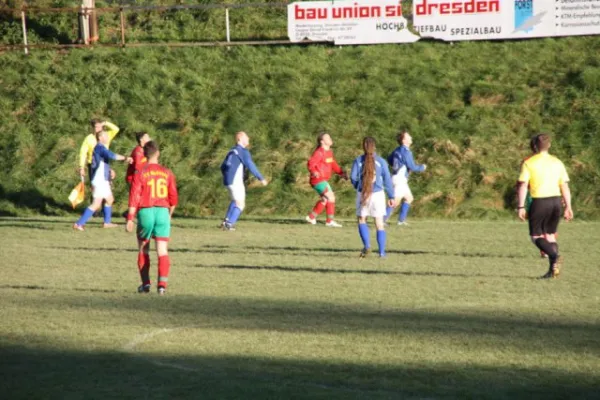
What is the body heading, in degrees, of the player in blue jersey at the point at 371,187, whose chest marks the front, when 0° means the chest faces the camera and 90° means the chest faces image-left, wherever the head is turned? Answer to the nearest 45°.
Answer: approximately 180°

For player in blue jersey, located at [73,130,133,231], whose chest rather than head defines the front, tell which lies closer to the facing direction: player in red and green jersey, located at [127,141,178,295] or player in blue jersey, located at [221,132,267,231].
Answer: the player in blue jersey

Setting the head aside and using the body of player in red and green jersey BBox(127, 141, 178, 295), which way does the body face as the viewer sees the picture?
away from the camera

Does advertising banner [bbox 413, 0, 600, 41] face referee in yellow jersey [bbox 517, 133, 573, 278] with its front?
yes

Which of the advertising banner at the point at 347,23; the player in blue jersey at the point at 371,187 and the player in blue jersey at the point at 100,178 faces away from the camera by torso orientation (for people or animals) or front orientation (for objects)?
the player in blue jersey at the point at 371,187

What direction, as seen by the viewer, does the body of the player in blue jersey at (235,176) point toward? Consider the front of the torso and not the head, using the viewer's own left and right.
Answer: facing to the right of the viewer
